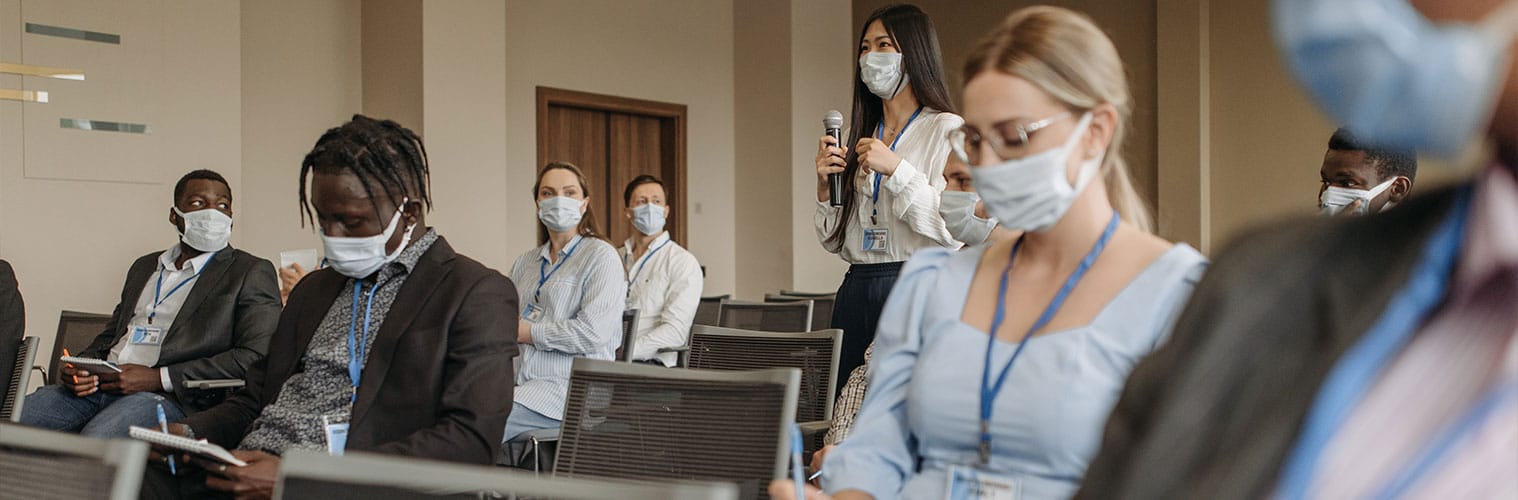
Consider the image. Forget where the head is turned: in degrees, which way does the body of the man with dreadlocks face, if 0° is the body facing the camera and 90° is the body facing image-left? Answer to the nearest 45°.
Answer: approximately 45°

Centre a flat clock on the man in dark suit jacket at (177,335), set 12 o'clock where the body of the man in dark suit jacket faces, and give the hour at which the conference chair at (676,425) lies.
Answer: The conference chair is roughly at 10 o'clock from the man in dark suit jacket.

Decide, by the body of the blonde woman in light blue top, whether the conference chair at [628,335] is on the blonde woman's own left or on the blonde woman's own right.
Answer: on the blonde woman's own right

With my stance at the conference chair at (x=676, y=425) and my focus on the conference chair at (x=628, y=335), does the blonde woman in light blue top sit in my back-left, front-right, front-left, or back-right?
back-right

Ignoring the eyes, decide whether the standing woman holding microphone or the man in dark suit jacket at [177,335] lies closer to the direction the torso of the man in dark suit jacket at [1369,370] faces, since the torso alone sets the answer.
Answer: the man in dark suit jacket

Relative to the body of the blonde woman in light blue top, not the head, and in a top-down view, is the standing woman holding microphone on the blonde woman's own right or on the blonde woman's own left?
on the blonde woman's own right
